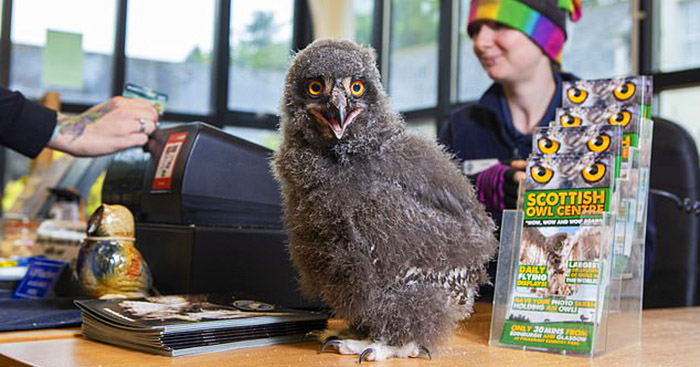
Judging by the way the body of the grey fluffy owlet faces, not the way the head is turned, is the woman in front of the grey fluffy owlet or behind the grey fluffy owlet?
behind

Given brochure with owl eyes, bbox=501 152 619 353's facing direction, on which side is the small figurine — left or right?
on its right

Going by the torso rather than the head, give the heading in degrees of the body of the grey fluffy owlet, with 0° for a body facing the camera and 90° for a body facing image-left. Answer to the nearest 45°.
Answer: approximately 45°

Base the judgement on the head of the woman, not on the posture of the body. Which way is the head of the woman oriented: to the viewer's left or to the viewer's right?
to the viewer's left

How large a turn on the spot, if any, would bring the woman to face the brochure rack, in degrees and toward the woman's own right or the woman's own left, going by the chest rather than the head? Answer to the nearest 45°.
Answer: approximately 45° to the woman's own left

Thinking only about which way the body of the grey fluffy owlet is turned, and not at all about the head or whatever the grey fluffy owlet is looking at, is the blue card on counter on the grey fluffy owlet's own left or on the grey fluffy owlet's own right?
on the grey fluffy owlet's own right
